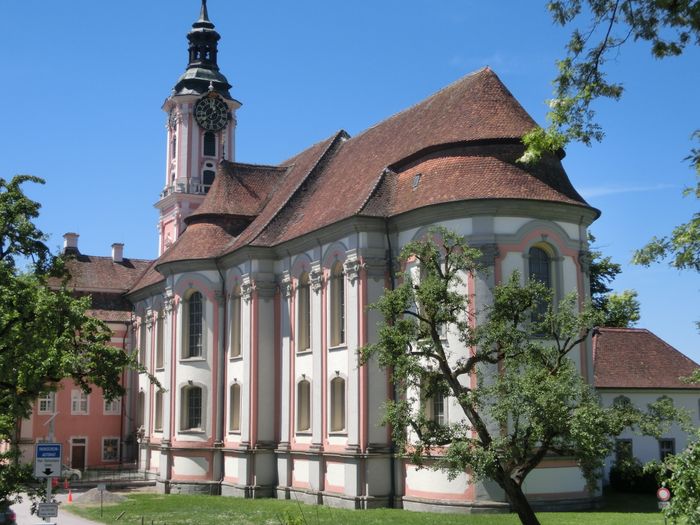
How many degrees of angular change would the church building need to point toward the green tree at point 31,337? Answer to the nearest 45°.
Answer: approximately 90° to its left

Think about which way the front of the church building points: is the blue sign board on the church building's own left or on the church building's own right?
on the church building's own left

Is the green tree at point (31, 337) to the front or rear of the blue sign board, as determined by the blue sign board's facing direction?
to the rear

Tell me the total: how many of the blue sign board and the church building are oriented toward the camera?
1

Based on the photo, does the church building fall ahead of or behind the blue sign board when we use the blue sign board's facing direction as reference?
behind

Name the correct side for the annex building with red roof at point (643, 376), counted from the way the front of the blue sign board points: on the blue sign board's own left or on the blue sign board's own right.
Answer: on the blue sign board's own left

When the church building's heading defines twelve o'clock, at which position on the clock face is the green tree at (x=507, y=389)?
The green tree is roughly at 7 o'clock from the church building.

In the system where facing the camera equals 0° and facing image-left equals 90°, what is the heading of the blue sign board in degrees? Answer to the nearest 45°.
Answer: approximately 0°

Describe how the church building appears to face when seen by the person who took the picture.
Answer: facing away from the viewer and to the left of the viewer

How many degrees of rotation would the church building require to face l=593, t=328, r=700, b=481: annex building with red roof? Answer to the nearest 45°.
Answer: approximately 90° to its right
